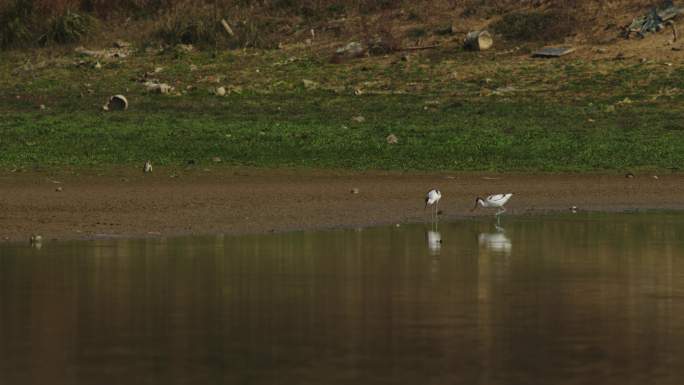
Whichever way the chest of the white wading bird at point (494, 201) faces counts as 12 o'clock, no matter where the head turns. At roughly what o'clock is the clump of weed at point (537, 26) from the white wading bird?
The clump of weed is roughly at 3 o'clock from the white wading bird.

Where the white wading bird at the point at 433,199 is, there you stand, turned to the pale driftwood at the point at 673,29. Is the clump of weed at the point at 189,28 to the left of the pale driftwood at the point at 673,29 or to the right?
left

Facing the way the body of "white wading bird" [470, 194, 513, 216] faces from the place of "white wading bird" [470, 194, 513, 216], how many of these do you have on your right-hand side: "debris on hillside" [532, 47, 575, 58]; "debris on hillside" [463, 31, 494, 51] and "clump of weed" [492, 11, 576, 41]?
3

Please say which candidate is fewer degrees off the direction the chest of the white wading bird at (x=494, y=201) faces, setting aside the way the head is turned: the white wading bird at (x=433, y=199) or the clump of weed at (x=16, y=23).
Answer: the white wading bird

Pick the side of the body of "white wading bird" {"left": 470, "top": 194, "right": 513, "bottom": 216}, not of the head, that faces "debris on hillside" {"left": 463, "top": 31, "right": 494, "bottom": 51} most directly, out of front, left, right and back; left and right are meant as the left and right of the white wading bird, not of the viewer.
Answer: right

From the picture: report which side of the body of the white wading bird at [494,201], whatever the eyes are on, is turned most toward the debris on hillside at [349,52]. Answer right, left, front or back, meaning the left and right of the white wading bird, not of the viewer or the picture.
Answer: right

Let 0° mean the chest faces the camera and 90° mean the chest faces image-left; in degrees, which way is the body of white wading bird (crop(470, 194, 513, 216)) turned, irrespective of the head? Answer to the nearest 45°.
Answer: approximately 90°

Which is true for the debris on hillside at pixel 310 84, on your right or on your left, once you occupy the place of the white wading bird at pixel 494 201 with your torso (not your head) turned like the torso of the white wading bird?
on your right

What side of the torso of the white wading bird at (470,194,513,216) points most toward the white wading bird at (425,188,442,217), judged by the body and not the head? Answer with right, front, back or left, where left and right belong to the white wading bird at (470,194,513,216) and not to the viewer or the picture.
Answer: front

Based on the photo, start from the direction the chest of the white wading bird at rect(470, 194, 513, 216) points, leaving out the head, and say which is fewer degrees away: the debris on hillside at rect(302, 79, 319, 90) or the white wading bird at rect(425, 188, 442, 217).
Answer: the white wading bird
